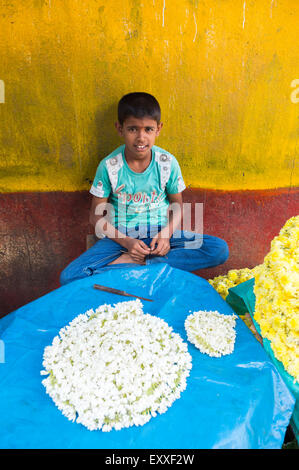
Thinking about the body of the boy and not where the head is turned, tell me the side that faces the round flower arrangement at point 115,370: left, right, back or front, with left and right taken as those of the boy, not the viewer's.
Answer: front

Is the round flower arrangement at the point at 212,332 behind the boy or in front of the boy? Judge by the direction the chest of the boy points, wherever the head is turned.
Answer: in front

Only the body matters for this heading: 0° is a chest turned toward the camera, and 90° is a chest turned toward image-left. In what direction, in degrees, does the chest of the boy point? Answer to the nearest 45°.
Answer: approximately 0°

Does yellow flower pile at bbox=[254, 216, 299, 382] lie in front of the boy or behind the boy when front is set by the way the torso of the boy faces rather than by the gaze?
in front

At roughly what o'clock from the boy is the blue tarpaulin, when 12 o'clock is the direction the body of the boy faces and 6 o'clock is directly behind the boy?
The blue tarpaulin is roughly at 12 o'clock from the boy.
